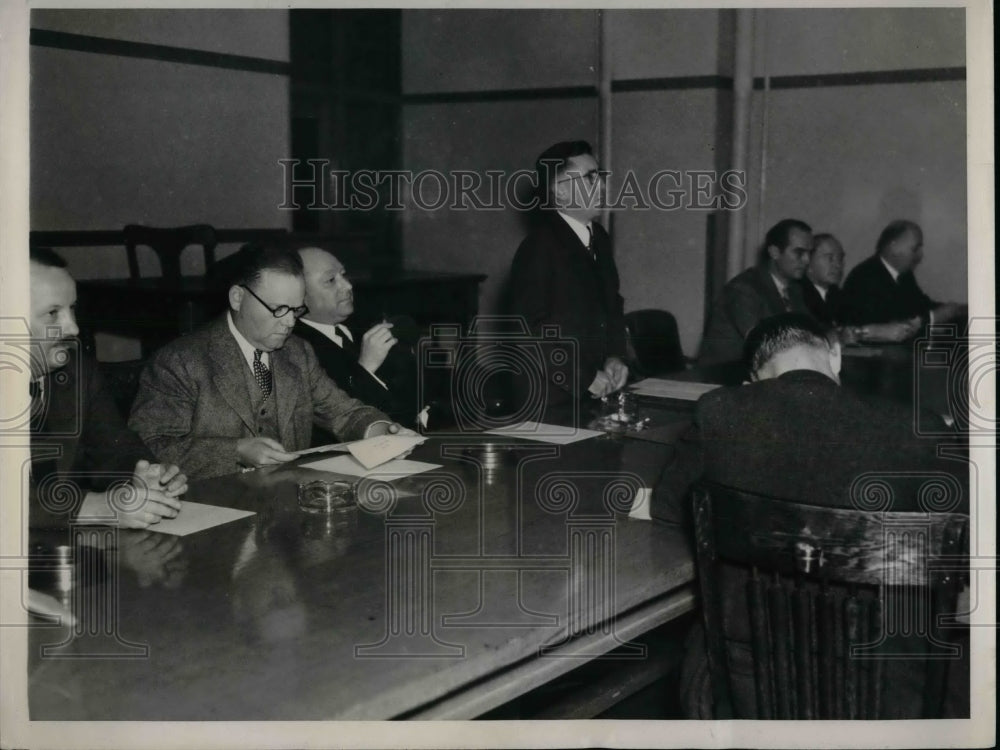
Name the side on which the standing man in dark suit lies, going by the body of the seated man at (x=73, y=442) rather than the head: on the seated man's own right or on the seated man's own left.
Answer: on the seated man's own left

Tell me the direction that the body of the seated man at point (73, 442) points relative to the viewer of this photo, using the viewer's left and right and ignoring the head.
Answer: facing the viewer and to the right of the viewer

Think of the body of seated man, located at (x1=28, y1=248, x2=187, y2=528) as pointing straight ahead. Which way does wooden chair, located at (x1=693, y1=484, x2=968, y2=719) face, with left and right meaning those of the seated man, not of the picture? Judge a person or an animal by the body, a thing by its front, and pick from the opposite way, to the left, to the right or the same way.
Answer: to the left

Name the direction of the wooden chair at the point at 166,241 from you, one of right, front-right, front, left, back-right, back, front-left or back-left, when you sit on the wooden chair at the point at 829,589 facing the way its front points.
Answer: front-left

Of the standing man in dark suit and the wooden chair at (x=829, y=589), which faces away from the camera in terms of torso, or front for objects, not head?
the wooden chair

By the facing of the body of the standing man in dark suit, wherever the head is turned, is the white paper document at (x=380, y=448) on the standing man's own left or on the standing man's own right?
on the standing man's own right

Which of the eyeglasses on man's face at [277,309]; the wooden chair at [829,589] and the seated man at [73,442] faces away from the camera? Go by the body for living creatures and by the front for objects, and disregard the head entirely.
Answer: the wooden chair

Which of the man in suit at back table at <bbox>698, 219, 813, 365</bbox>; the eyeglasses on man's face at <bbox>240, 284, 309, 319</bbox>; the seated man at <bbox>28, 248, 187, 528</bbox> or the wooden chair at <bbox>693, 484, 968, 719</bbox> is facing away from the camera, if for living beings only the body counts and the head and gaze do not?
the wooden chair

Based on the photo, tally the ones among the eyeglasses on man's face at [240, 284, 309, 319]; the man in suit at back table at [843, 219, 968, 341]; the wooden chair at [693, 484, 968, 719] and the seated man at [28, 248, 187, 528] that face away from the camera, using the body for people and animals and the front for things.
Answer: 1

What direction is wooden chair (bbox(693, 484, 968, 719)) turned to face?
away from the camera

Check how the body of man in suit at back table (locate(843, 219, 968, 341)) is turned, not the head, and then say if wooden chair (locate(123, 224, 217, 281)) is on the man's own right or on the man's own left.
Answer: on the man's own right

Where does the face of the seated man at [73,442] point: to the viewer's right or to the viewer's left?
to the viewer's right
